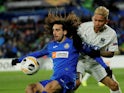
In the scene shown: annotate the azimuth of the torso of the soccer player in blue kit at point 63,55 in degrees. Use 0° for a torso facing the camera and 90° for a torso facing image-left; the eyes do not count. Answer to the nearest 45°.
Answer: approximately 45°
